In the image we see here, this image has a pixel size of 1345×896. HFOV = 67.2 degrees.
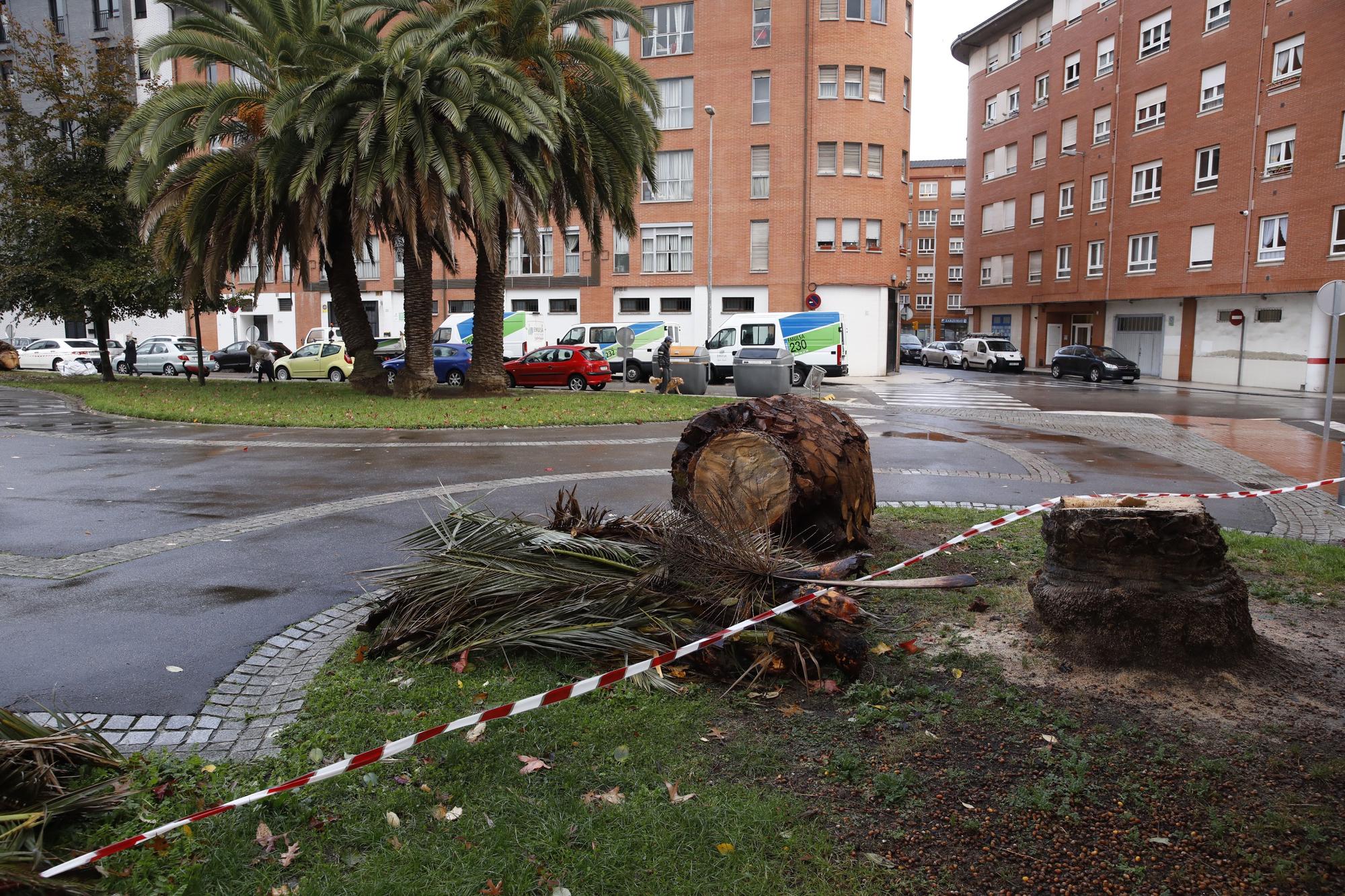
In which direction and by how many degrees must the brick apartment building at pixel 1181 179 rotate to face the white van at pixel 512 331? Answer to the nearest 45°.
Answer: approximately 45° to its right

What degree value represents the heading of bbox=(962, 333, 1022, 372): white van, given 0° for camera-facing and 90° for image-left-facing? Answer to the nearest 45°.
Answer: approximately 315°

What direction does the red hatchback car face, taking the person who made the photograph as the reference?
facing away from the viewer and to the left of the viewer

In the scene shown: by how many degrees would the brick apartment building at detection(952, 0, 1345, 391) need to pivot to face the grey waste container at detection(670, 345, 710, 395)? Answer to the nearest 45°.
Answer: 0° — it already faces it

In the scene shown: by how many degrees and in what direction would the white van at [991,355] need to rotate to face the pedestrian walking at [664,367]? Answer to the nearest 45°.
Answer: approximately 45° to its right

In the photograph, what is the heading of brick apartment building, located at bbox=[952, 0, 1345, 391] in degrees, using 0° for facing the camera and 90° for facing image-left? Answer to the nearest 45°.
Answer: approximately 45°
